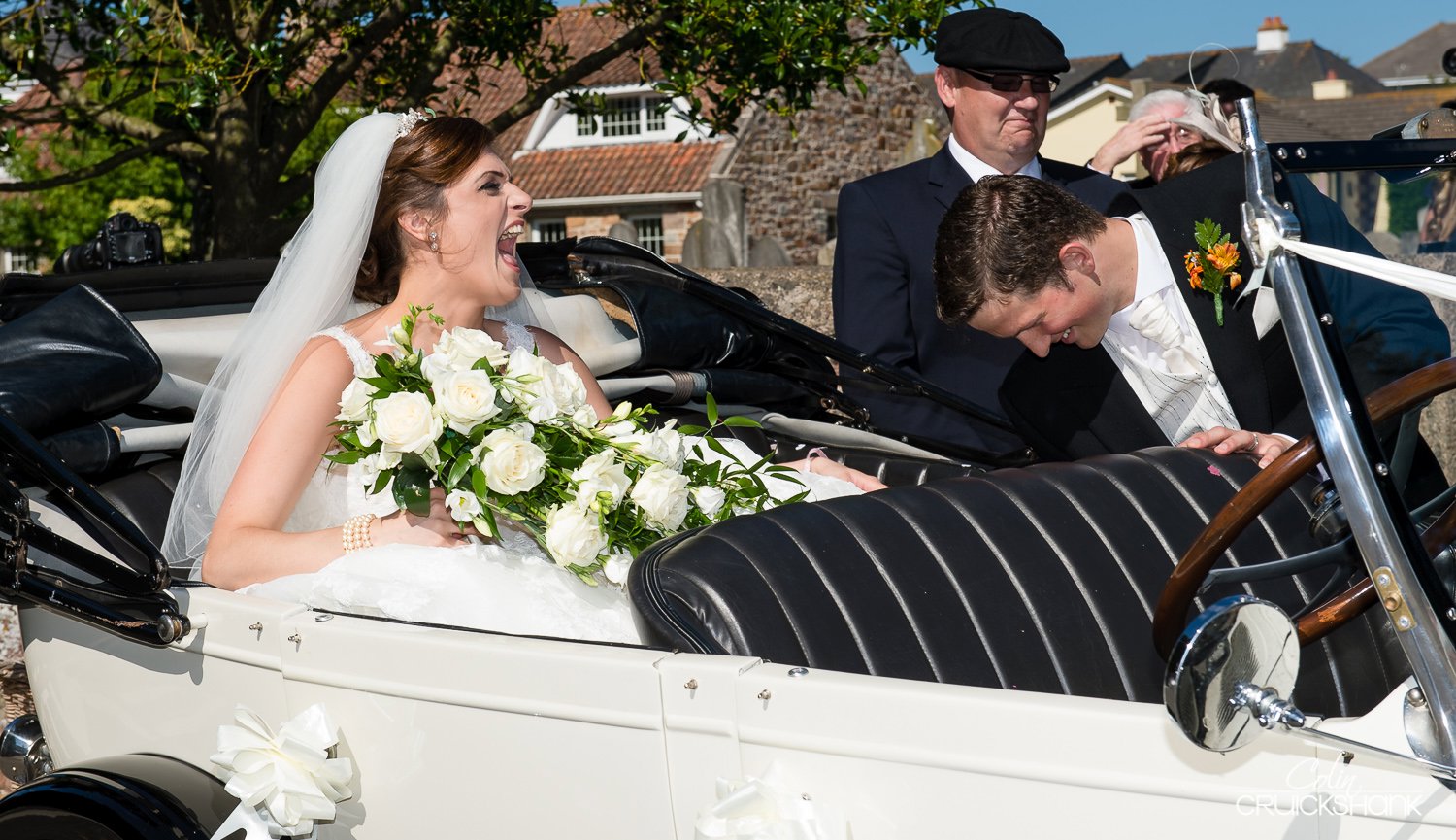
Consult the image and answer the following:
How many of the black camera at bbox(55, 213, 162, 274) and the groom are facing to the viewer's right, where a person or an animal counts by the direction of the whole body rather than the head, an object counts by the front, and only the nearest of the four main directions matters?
0

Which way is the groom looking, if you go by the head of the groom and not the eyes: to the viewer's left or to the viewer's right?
to the viewer's left

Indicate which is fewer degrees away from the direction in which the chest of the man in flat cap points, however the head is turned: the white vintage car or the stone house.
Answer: the white vintage car

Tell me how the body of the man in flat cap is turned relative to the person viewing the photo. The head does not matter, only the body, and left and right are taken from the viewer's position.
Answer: facing the viewer and to the right of the viewer

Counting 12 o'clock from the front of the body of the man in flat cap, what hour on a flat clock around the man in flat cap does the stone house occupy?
The stone house is roughly at 7 o'clock from the man in flat cap.

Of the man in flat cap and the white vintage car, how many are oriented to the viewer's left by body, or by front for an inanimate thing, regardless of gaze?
0

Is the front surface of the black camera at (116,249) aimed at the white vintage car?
no

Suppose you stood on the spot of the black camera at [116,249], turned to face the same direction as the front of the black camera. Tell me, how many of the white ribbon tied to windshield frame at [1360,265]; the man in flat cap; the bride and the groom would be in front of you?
0

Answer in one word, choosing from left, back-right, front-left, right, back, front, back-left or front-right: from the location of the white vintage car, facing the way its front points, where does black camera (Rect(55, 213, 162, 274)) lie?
back

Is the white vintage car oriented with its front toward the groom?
no

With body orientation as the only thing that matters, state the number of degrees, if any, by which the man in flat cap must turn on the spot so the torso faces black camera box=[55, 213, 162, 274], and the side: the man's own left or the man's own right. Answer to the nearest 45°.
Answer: approximately 135° to the man's own right

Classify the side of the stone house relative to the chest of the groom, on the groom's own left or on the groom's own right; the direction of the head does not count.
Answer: on the groom's own right

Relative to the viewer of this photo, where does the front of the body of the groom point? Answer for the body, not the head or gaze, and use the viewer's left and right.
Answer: facing the viewer and to the left of the viewer

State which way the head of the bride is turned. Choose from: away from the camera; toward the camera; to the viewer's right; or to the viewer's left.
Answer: to the viewer's right

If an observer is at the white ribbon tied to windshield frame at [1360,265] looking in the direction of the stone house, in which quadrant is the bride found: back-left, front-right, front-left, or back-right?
front-left

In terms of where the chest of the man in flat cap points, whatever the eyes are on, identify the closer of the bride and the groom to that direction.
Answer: the groom
